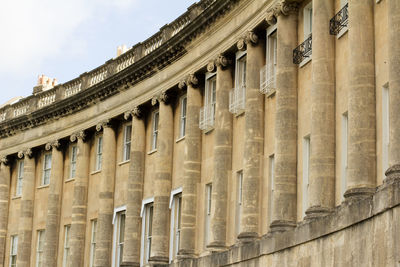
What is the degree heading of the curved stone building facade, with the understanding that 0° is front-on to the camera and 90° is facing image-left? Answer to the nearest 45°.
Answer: approximately 45°
